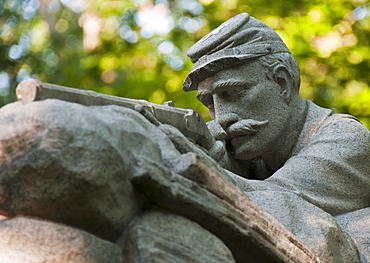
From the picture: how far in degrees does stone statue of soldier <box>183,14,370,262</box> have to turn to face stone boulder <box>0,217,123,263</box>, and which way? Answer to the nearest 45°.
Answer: approximately 45° to its left

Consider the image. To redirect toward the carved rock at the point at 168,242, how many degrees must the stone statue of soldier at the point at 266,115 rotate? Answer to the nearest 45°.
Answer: approximately 45° to its left

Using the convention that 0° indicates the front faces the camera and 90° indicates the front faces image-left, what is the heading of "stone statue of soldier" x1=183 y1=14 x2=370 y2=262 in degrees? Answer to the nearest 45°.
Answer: approximately 45°

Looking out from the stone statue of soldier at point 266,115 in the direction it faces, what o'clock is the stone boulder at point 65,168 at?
The stone boulder is roughly at 11 o'clock from the stone statue of soldier.
